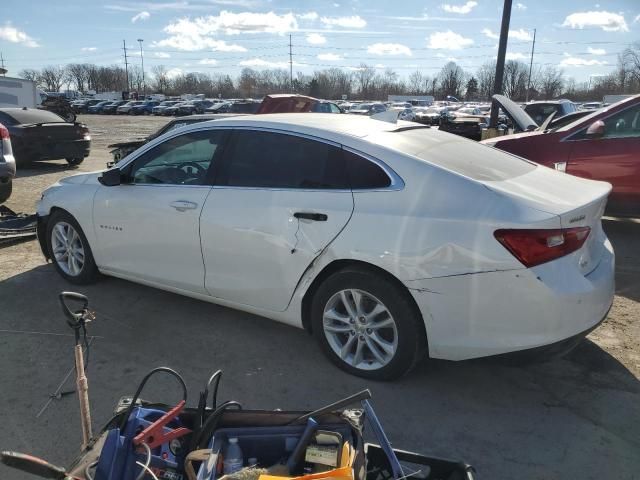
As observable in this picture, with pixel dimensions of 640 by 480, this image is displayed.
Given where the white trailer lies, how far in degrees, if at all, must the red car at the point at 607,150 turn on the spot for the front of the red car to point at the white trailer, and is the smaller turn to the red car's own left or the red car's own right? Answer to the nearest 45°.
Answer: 0° — it already faces it

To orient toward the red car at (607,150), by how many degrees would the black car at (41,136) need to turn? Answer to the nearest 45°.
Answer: approximately 180°

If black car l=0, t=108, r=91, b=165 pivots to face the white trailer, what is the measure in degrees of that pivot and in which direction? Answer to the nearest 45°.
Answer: approximately 45° to its right

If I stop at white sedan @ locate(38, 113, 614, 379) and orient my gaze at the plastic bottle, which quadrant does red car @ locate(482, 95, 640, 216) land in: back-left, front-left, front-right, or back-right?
back-left

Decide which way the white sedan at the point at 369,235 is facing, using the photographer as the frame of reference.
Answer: facing away from the viewer and to the left of the viewer

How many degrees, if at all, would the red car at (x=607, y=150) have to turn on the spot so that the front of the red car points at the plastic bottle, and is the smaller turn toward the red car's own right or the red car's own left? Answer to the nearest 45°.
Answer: approximately 90° to the red car's own left

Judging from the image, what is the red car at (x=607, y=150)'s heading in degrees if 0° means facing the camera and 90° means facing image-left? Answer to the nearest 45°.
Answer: approximately 90°

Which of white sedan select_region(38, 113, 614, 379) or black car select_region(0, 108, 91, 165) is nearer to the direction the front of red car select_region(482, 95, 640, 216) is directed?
the black car

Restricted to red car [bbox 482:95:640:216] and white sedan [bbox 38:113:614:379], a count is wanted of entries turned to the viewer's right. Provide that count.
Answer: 0

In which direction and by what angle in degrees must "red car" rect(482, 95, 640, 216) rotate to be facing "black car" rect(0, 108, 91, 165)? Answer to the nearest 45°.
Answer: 0° — it already faces it

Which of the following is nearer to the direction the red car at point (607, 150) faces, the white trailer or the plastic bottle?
the white trailer

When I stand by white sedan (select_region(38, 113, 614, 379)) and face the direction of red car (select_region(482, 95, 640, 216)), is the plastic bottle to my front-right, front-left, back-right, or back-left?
back-right

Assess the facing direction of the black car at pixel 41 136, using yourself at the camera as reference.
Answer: facing away from the viewer and to the left of the viewer
